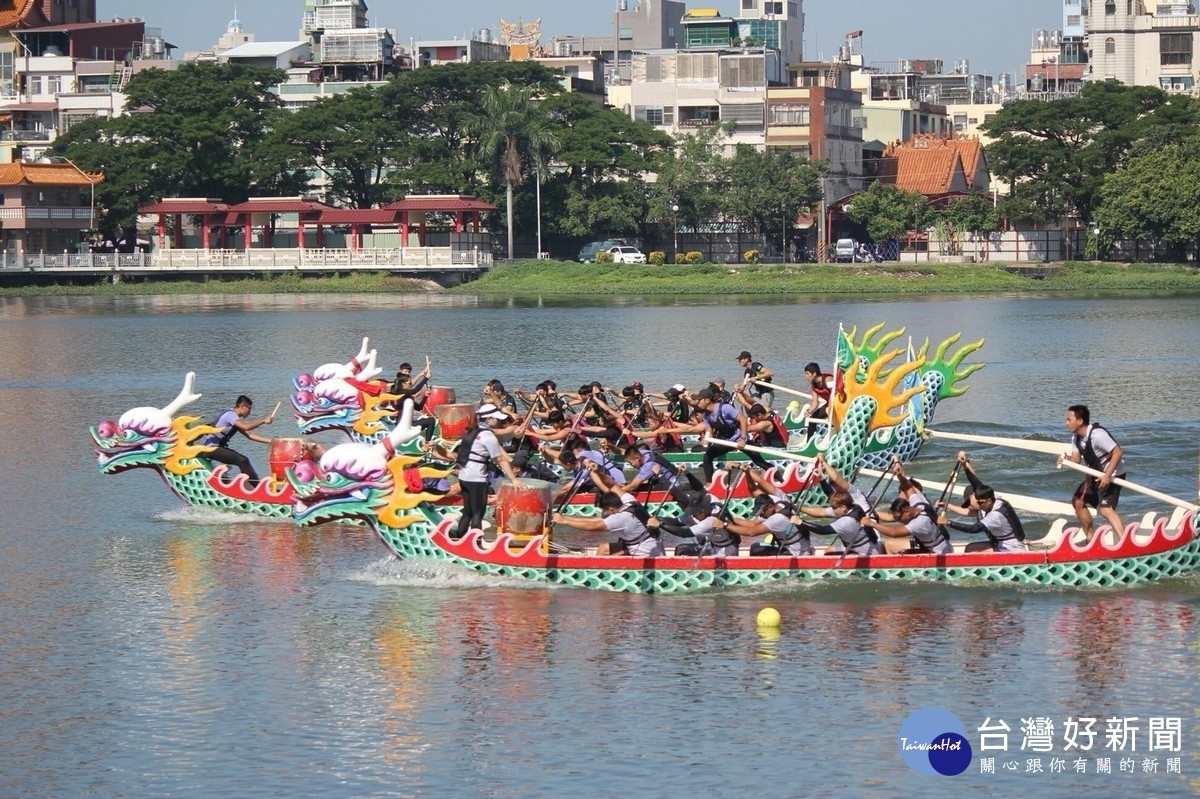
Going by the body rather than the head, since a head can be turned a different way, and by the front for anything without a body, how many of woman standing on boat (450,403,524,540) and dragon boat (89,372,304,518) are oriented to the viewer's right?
1

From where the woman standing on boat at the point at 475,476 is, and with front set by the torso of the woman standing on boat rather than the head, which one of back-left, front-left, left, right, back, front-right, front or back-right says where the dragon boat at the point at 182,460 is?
back-left

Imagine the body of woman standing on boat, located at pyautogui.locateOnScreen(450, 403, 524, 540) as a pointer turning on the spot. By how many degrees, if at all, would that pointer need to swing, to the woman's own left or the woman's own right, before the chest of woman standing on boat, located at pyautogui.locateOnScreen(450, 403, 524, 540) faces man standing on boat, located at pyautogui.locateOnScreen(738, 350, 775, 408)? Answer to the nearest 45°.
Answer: approximately 45° to the woman's own left

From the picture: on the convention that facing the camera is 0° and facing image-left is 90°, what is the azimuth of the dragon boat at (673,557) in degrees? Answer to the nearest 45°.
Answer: approximately 90°

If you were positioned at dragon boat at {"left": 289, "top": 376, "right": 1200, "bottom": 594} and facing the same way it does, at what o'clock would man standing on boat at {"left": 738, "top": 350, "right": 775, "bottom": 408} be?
The man standing on boat is roughly at 3 o'clock from the dragon boat.

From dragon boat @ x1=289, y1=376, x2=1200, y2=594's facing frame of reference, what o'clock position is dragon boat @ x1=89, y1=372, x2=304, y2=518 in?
dragon boat @ x1=89, y1=372, x2=304, y2=518 is roughly at 1 o'clock from dragon boat @ x1=289, y1=376, x2=1200, y2=594.

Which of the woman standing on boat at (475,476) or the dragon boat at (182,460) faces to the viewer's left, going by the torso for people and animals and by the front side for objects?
the dragon boat

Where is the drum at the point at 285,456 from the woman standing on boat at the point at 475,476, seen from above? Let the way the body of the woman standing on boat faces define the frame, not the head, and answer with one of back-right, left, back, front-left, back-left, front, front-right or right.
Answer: back-left

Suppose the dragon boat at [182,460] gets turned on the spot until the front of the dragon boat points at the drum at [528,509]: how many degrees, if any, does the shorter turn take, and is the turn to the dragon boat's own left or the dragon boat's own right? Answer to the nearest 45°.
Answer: approximately 135° to the dragon boat's own left

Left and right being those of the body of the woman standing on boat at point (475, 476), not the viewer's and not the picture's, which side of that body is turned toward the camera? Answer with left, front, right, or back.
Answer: right

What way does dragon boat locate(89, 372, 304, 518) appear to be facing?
to the viewer's left

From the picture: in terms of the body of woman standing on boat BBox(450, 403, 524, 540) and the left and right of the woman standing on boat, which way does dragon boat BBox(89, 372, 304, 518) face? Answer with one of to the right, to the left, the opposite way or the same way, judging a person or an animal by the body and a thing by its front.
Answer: the opposite way

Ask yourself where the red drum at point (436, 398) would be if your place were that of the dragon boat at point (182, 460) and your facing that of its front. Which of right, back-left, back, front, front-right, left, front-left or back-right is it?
back-right

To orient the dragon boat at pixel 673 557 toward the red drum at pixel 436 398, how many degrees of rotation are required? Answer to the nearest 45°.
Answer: approximately 45° to its right
